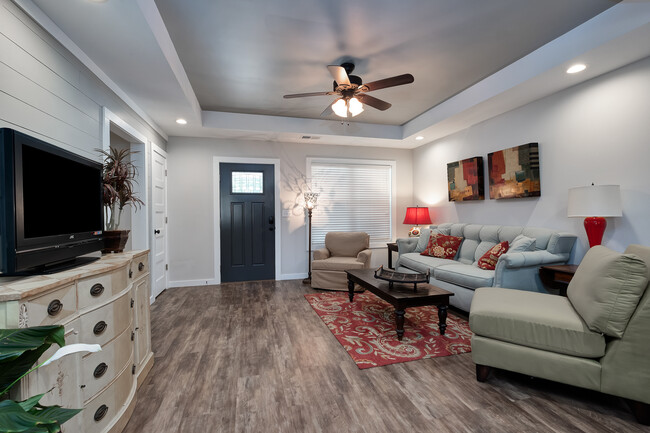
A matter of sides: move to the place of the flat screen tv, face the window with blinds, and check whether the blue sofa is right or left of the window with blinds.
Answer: right

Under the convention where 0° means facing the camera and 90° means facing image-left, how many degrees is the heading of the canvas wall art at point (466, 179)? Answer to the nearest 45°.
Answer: approximately 45°

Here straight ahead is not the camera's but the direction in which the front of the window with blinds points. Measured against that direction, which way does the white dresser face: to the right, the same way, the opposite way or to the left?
to the left

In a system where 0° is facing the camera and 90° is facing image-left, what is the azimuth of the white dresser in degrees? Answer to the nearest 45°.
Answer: approximately 315°

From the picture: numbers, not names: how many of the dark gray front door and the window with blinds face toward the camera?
2

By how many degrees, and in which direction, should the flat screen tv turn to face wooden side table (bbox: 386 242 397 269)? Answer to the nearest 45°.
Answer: approximately 45° to its left

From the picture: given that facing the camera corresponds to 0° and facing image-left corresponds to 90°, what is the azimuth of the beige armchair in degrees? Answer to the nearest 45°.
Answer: approximately 45°

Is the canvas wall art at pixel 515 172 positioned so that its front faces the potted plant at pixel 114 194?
yes

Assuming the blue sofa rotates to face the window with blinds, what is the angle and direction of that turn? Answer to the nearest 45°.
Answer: approximately 90° to its right

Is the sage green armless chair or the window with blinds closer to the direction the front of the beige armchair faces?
the sage green armless chair

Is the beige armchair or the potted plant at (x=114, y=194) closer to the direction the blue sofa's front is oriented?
the potted plant

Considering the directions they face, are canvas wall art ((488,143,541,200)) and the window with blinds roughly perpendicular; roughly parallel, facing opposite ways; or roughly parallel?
roughly perpendicular
